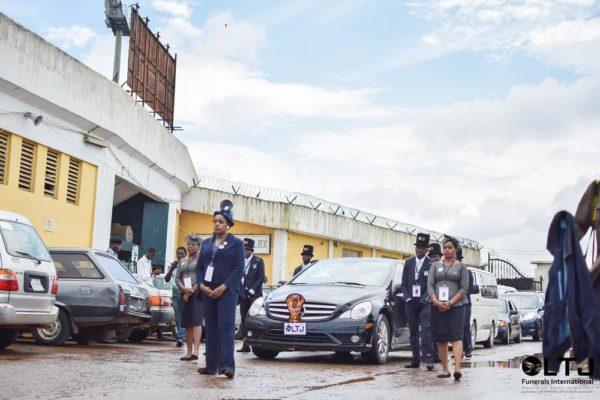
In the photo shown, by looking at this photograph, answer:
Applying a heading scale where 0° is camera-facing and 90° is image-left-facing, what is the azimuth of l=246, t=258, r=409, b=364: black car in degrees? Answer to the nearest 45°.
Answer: approximately 45°

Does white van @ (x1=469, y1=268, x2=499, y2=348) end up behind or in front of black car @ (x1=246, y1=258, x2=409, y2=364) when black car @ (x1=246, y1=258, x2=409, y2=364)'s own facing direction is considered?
behind

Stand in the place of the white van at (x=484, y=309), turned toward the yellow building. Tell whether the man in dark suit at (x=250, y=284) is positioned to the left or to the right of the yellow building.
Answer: left

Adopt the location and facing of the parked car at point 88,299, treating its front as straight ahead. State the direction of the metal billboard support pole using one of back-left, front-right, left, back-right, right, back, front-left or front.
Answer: front-right
